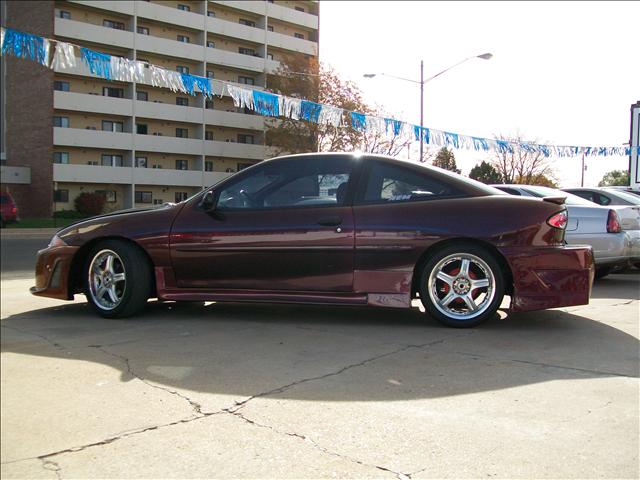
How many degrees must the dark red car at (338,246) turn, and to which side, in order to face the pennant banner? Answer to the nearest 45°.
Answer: approximately 90° to its right

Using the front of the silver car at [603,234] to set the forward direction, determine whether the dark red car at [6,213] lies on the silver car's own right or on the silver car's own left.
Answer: on the silver car's own left

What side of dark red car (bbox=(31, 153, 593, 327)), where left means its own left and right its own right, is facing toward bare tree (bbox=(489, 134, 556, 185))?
right

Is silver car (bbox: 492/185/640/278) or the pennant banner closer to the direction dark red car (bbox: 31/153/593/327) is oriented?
the pennant banner

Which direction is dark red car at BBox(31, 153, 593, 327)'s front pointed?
to the viewer's left

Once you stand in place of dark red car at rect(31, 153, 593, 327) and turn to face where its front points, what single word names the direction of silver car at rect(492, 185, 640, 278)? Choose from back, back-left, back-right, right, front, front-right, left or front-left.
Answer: back-right

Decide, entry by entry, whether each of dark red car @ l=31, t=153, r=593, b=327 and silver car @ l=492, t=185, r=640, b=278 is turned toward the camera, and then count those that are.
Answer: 0

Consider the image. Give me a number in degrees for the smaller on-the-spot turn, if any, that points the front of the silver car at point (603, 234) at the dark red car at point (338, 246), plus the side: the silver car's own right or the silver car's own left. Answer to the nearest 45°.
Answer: approximately 90° to the silver car's own left
